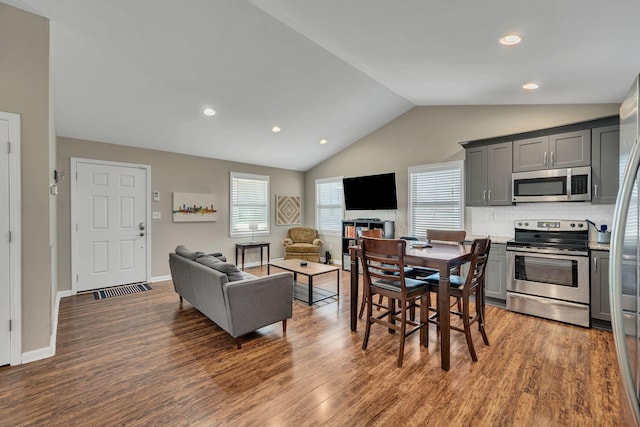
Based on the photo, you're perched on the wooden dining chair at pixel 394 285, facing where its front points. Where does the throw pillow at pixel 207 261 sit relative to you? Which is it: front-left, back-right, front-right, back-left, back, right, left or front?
back-left

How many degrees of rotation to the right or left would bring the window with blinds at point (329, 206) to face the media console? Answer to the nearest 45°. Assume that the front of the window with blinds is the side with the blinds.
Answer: approximately 90° to its left

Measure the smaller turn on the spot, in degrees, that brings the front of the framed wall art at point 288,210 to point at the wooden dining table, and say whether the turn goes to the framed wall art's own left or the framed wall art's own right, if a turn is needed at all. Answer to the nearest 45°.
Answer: approximately 45° to the framed wall art's own right

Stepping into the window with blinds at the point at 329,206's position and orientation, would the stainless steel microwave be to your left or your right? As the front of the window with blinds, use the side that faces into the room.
on your left

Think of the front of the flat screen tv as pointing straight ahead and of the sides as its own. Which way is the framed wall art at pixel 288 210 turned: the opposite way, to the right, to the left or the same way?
to the left

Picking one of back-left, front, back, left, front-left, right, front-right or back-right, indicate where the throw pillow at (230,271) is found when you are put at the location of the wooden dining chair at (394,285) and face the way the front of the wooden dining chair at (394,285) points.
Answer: back-left

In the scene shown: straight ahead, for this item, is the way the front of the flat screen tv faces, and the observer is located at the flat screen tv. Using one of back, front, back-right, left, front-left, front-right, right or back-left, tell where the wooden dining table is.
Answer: front-left

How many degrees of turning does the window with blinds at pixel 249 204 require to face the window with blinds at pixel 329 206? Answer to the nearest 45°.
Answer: approximately 45° to its left

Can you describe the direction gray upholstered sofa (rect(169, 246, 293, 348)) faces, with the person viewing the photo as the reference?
facing away from the viewer and to the right of the viewer

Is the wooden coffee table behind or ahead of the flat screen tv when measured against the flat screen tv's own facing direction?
ahead

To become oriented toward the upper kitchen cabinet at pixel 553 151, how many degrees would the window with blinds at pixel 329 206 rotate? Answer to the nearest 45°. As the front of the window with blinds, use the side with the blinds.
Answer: approximately 90° to its left

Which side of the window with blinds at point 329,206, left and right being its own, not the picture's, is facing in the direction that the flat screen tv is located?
left

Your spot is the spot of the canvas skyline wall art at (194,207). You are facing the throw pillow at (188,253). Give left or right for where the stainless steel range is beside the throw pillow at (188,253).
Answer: left

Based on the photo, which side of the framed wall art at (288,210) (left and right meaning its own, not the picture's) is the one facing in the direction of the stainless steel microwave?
front
